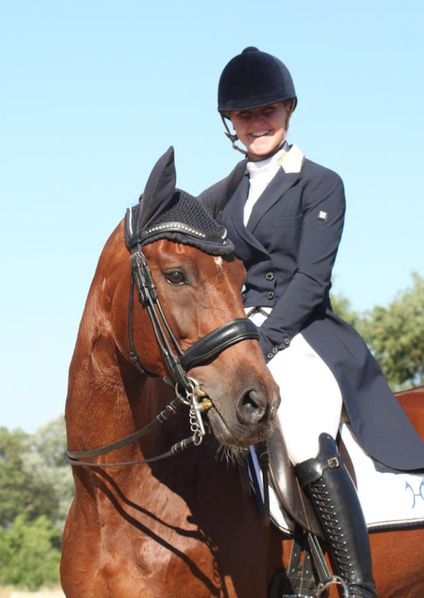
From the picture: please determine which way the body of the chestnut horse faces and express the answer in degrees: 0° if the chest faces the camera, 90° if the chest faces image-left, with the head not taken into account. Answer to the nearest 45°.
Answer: approximately 45°
